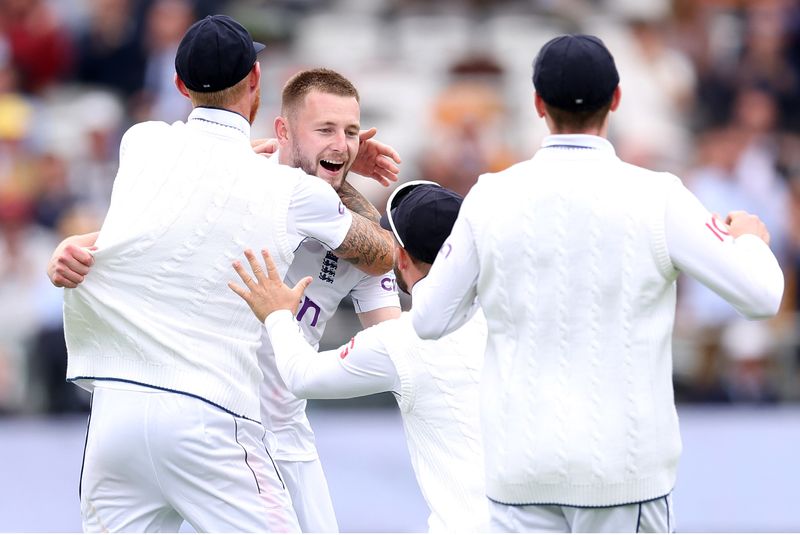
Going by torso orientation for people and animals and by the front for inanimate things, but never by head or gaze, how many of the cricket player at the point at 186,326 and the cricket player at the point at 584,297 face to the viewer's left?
0

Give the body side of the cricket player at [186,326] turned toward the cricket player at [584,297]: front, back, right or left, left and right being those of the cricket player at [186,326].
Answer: right

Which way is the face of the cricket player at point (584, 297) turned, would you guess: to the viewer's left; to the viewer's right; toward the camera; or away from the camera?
away from the camera

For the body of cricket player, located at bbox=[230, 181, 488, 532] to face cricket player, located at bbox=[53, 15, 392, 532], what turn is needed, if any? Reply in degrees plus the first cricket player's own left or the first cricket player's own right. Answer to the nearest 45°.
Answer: approximately 45° to the first cricket player's own left

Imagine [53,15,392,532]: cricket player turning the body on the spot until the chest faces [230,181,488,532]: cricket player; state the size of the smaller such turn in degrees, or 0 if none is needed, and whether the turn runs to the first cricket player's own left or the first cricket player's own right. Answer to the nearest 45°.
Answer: approximately 45° to the first cricket player's own right

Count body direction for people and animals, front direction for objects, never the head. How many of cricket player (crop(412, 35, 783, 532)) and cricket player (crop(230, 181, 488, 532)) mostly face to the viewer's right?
0

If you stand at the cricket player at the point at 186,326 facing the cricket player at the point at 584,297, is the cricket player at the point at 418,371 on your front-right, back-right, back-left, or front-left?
front-left

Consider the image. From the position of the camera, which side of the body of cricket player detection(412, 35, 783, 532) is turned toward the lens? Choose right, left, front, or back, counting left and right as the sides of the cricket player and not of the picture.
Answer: back

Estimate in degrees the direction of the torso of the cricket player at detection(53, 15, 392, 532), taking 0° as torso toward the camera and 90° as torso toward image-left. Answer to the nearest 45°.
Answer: approximately 225°

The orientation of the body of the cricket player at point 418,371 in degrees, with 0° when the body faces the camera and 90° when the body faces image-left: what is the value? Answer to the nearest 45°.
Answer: approximately 135°

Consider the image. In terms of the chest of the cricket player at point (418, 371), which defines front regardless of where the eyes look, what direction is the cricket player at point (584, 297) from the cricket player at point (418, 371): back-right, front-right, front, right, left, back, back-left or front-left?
back

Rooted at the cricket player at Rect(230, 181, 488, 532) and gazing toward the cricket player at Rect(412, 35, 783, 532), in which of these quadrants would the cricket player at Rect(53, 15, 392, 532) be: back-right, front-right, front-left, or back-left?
back-right

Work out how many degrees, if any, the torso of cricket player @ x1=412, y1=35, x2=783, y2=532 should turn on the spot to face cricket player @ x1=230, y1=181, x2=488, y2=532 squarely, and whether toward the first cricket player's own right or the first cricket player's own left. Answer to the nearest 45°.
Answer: approximately 45° to the first cricket player's own left

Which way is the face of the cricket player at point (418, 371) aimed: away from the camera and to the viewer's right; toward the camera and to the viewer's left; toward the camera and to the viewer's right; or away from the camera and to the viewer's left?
away from the camera and to the viewer's left

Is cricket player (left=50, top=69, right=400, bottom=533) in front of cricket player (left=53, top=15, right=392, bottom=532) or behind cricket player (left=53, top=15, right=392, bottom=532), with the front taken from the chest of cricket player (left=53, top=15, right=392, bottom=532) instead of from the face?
in front
